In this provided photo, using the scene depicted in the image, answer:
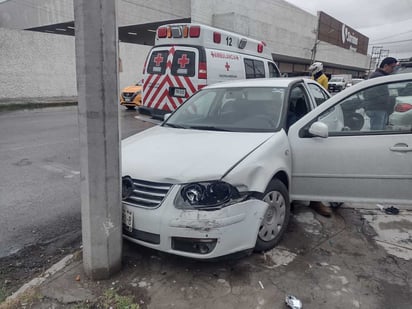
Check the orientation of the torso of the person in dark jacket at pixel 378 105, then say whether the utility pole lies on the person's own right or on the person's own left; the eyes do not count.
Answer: on the person's own right

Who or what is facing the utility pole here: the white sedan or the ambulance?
the white sedan

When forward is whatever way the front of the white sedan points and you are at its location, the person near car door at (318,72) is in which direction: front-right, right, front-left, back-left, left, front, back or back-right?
back-right

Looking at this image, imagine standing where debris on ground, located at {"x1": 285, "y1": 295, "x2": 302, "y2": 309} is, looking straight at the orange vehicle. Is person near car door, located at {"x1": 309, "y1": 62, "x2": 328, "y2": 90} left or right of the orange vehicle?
right

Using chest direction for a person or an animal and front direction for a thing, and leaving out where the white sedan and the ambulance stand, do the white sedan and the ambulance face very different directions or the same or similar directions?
very different directions

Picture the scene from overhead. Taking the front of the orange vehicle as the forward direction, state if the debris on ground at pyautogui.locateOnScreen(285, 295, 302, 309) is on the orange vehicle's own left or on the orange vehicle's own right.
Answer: on the orange vehicle's own left
